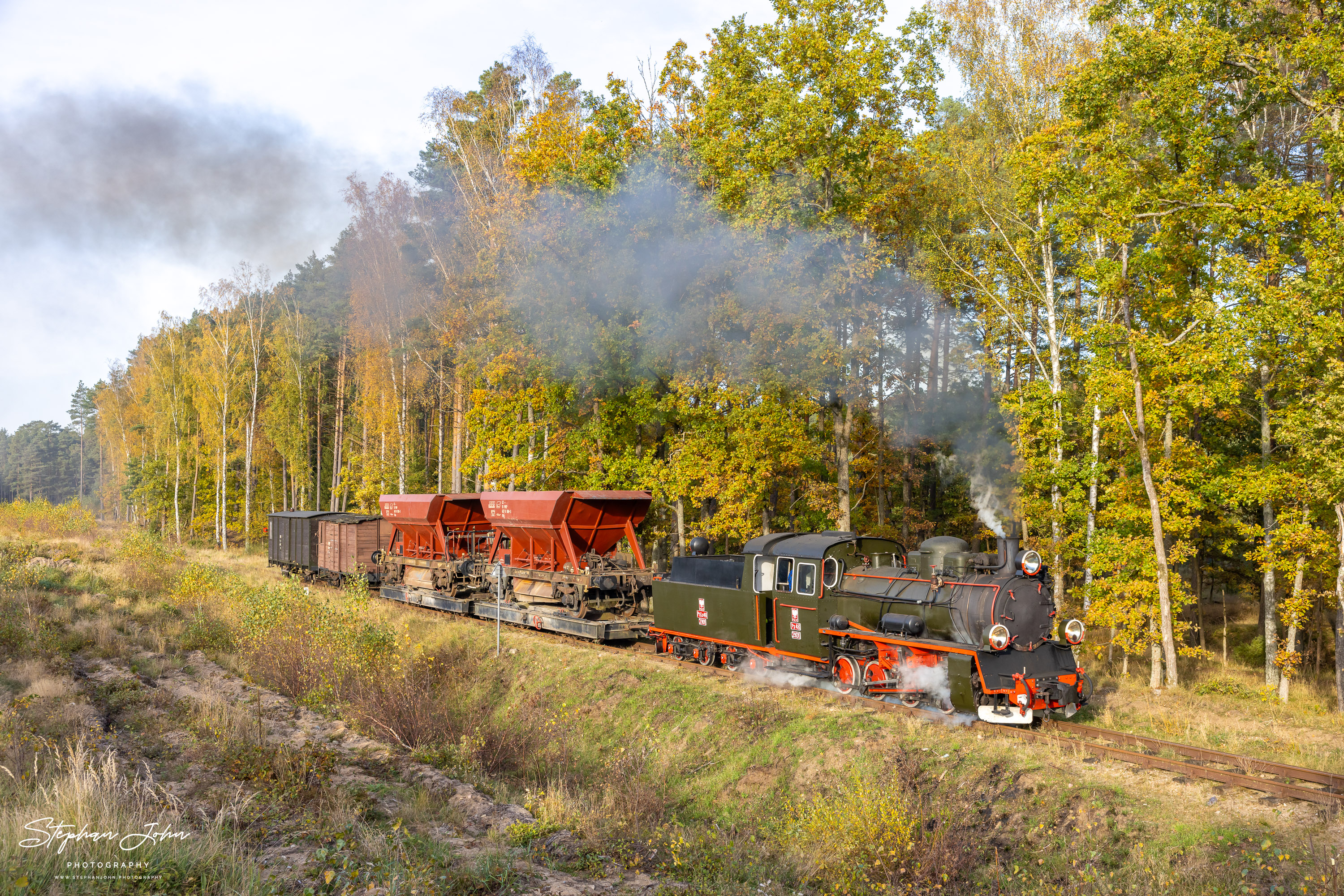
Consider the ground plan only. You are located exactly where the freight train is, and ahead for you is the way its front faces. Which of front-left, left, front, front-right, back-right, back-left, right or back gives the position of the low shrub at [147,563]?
back

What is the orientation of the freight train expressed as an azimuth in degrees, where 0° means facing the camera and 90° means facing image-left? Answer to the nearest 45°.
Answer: approximately 315°

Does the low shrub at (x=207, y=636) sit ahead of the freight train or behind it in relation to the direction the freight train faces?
behind

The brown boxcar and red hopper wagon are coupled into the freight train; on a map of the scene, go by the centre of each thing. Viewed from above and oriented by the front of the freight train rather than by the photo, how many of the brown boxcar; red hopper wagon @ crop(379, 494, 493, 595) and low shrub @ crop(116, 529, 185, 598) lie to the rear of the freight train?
3

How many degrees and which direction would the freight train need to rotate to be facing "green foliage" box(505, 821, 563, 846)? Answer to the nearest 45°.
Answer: approximately 90° to its right
